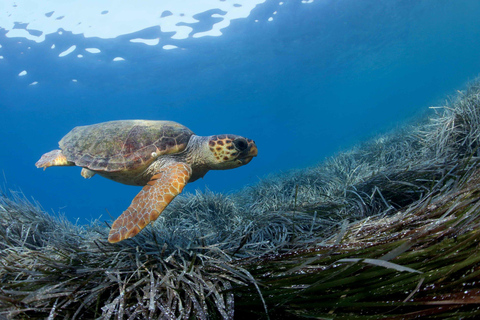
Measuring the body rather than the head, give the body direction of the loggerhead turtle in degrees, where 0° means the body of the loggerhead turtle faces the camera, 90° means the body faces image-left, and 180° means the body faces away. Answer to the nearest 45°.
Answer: approximately 270°
